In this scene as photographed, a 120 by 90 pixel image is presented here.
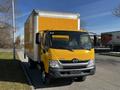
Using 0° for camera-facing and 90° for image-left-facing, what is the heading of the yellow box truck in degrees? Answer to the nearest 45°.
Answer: approximately 315°
